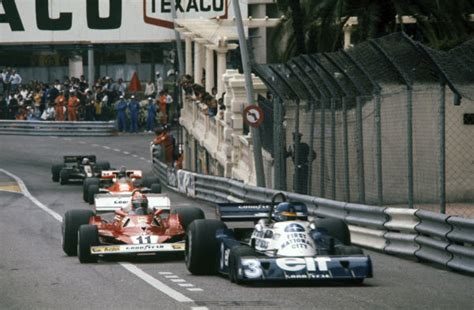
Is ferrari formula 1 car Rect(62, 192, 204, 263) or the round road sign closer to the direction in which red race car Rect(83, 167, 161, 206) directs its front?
the ferrari formula 1 car

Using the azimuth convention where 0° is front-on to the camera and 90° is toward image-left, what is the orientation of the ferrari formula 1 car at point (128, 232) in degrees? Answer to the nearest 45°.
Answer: approximately 0°

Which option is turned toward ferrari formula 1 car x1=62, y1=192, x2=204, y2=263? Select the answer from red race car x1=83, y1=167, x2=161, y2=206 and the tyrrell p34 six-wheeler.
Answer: the red race car

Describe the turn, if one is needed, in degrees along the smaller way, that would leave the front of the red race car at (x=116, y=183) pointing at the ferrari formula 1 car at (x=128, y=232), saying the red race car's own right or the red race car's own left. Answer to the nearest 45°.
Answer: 0° — it already faces it

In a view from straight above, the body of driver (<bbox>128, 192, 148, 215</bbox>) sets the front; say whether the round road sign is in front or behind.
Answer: behind

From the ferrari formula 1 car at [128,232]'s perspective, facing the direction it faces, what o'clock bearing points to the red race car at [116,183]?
The red race car is roughly at 6 o'clock from the ferrari formula 1 car.
